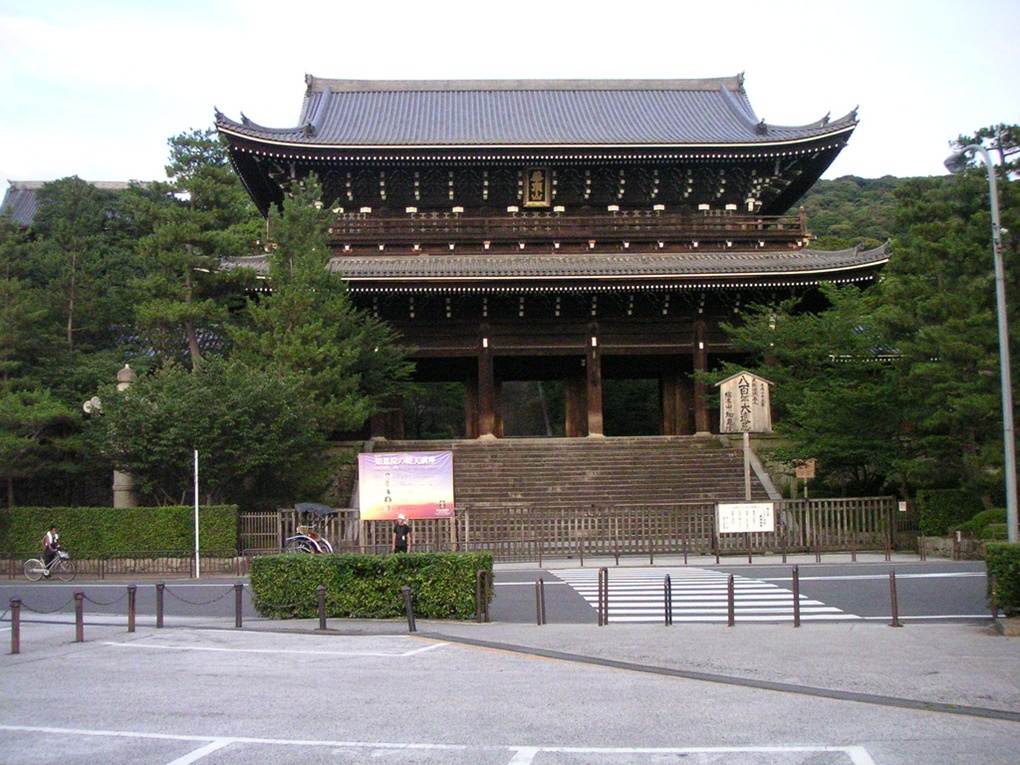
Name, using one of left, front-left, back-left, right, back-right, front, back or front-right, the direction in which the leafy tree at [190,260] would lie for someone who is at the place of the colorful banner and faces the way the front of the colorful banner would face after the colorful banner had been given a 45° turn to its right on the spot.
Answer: right

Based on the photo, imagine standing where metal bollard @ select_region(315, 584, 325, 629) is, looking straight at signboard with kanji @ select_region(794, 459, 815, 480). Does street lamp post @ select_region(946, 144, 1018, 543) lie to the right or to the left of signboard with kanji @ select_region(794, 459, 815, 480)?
right

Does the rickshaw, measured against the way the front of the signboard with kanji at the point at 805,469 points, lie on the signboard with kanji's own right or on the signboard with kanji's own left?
on the signboard with kanji's own right

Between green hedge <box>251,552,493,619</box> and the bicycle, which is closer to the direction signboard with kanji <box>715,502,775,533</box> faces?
the green hedge

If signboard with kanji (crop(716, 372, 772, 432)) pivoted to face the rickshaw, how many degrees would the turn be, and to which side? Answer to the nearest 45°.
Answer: approximately 45° to its right

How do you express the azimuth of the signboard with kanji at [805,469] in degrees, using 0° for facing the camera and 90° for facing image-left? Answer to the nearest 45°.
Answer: approximately 0°

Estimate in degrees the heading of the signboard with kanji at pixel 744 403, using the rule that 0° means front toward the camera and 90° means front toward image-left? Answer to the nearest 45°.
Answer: approximately 0°

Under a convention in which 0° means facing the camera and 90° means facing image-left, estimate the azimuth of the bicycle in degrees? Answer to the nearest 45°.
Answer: approximately 270°
